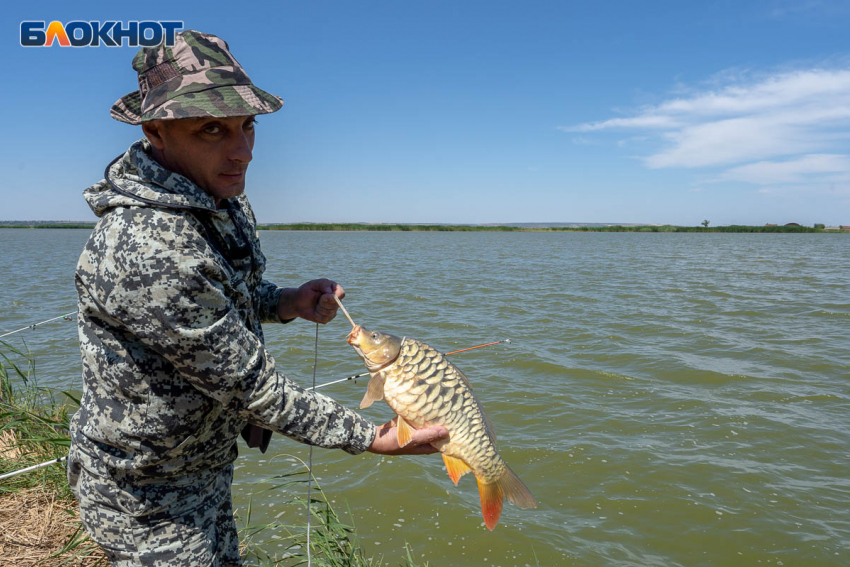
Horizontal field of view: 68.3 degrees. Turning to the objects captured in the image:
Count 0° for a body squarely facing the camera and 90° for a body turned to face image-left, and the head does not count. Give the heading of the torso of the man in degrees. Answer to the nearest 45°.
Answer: approximately 270°
